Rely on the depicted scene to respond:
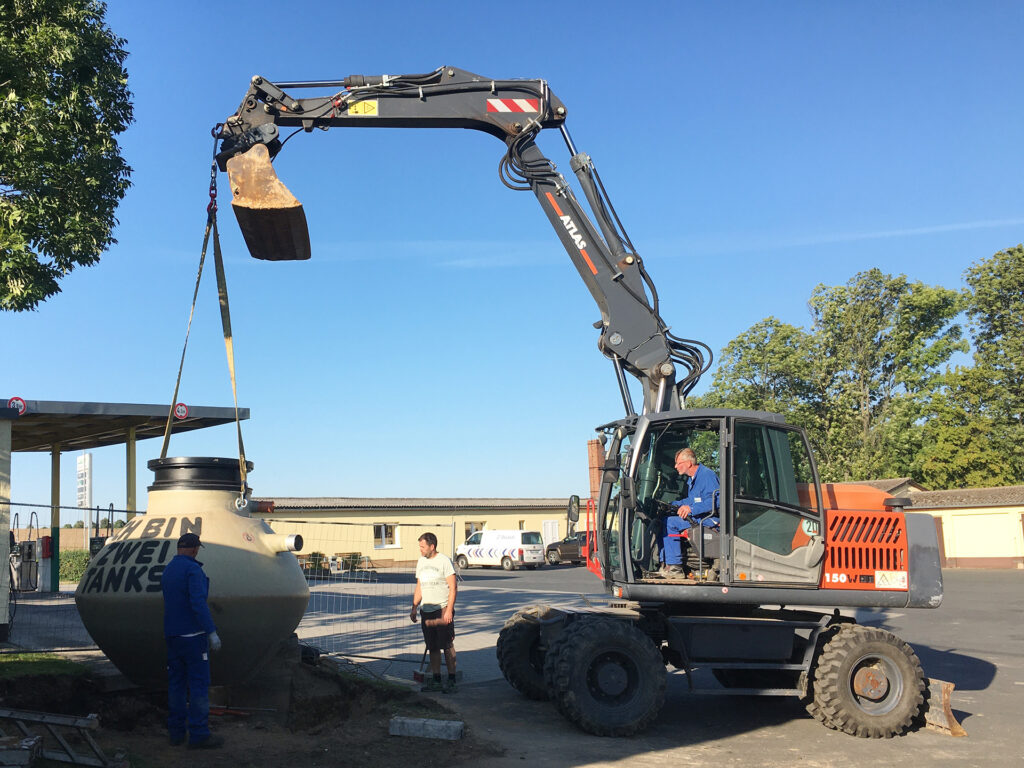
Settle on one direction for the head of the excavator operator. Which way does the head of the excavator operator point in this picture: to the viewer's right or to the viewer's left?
to the viewer's left

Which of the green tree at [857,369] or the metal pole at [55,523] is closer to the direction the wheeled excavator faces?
the metal pole

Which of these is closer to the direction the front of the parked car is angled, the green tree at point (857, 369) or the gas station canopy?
the gas station canopy

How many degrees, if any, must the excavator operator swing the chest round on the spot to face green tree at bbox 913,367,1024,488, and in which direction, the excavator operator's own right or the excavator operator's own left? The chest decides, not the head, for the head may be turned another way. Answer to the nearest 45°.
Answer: approximately 90° to the excavator operator's own right

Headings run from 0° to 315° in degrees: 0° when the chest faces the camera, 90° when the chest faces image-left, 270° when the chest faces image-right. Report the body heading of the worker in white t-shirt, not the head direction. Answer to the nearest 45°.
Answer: approximately 45°

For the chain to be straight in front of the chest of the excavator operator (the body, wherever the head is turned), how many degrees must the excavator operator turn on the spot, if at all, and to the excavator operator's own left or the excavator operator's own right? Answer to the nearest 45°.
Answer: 0° — they already face it

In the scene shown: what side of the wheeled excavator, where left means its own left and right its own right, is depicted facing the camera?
left

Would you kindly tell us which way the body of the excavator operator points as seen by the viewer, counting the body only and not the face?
to the viewer's left

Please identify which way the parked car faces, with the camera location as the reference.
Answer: facing to the left of the viewer

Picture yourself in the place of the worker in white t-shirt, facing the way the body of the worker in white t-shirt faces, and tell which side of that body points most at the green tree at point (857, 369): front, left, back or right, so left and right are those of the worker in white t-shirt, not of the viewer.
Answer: back

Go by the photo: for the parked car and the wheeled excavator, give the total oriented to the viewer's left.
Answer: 2
